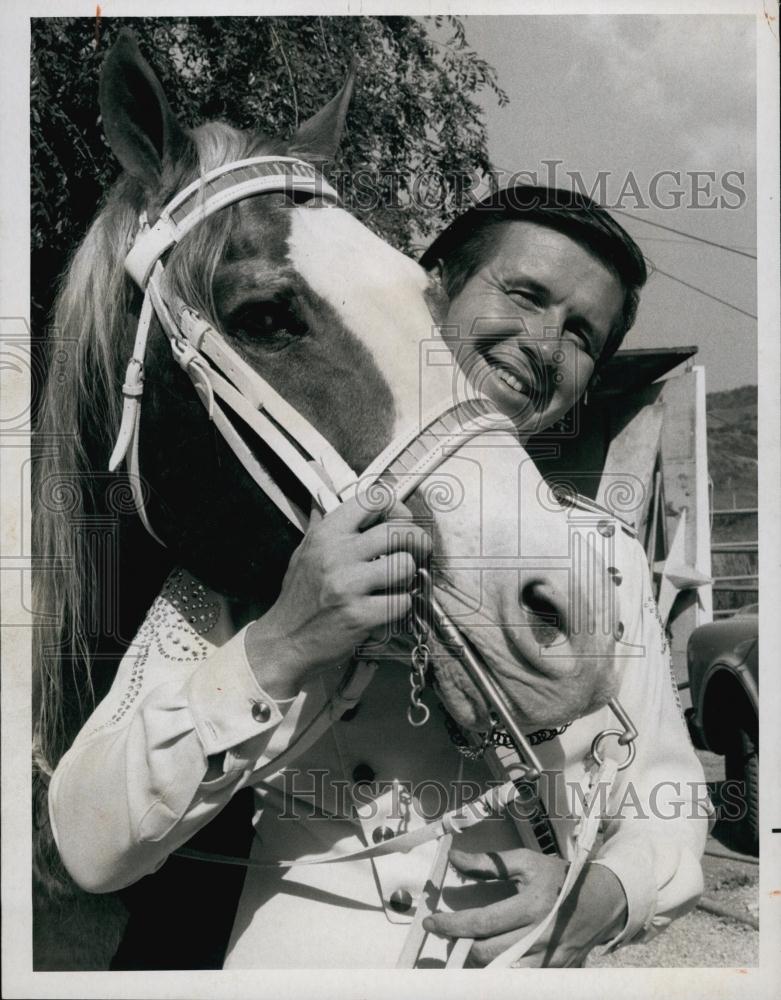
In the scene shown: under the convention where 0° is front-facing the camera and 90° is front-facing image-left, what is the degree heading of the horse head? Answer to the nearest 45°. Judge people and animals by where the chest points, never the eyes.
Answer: approximately 315°

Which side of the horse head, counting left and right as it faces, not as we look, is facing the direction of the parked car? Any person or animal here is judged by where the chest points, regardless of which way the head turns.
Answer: left

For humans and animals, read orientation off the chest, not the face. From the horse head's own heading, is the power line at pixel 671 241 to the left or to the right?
on its left

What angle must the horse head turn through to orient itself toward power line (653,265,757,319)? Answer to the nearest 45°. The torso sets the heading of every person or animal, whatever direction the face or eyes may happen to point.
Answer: approximately 90° to its left
